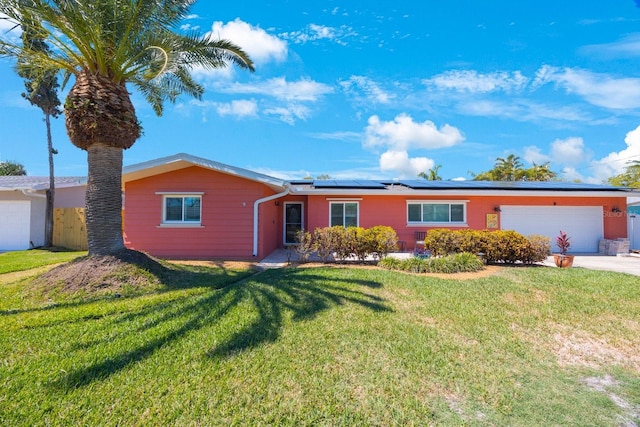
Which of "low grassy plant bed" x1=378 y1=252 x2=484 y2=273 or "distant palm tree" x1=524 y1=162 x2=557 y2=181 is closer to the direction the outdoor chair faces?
the low grassy plant bed

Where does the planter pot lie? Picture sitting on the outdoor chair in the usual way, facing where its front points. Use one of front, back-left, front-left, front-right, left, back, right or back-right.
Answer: front-left

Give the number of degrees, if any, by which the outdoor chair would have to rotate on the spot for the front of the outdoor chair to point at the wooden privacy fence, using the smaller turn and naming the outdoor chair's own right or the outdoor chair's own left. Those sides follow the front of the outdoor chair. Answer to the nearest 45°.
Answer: approximately 90° to the outdoor chair's own right

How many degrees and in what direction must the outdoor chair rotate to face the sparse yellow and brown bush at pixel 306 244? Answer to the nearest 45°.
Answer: approximately 45° to its right

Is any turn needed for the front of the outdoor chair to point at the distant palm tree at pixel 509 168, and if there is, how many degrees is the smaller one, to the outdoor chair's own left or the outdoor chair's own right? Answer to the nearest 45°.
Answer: approximately 180°

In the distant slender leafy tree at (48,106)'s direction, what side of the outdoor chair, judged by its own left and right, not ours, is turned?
right

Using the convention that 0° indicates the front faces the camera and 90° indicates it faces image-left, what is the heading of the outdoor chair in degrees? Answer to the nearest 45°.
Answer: approximately 0°

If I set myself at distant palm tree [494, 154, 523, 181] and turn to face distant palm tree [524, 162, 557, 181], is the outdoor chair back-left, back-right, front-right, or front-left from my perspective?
back-right

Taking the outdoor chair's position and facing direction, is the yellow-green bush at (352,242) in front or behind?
in front
